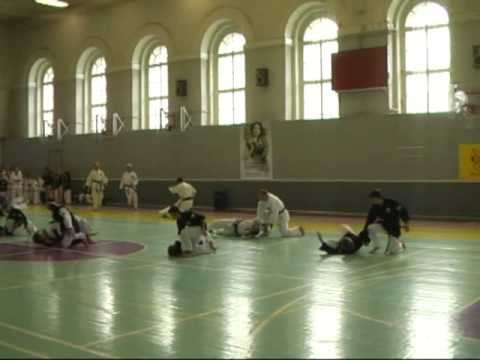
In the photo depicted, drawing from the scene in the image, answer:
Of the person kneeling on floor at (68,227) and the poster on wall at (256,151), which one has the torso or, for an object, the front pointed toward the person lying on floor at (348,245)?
the poster on wall

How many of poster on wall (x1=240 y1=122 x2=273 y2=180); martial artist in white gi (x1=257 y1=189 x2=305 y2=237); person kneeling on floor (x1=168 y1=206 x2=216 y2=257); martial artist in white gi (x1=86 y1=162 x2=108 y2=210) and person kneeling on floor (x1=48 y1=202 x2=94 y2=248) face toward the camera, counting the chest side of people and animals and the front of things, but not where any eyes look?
2

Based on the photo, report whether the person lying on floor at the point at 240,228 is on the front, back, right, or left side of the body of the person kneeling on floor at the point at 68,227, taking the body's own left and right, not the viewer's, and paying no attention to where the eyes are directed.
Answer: back

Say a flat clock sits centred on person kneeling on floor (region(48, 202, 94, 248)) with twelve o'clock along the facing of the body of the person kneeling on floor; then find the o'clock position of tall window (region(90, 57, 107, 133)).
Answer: The tall window is roughly at 3 o'clock from the person kneeling on floor.

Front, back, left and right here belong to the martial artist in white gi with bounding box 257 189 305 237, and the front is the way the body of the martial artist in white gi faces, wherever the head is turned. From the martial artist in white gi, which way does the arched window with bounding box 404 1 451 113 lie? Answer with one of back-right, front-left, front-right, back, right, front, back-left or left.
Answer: back-right

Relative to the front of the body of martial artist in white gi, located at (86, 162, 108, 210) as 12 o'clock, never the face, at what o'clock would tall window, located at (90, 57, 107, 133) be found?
The tall window is roughly at 6 o'clock from the martial artist in white gi.

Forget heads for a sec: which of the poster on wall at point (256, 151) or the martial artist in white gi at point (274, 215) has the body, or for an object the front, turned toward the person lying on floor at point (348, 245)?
the poster on wall

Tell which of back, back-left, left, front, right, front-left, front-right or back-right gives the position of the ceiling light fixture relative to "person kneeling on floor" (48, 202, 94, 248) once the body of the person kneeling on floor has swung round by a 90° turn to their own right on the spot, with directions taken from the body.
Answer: front

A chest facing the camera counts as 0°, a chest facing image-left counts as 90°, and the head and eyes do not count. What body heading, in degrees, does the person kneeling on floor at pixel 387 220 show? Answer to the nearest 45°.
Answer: approximately 45°

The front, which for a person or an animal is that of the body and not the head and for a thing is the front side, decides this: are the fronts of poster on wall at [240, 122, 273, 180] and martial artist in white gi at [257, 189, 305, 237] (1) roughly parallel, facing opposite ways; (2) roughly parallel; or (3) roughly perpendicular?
roughly perpendicular
